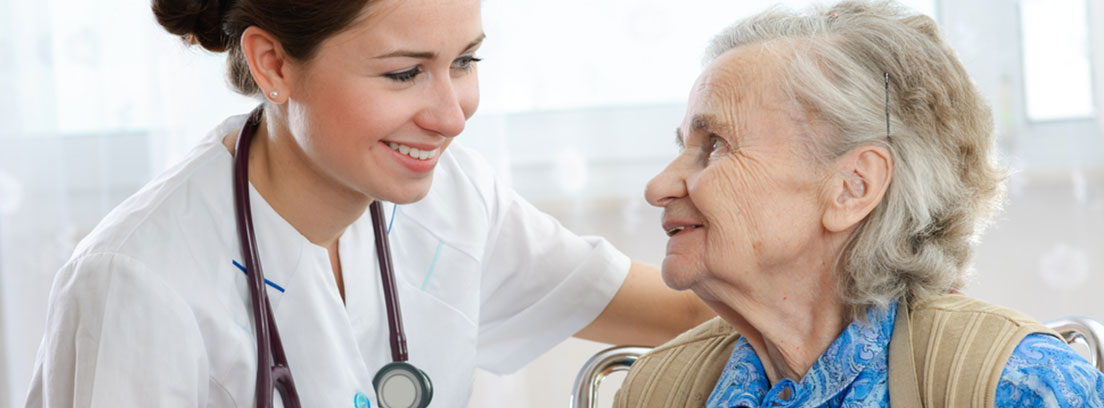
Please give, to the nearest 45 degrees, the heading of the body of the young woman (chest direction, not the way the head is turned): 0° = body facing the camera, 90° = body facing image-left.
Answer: approximately 315°

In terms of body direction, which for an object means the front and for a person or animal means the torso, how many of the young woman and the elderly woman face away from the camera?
0

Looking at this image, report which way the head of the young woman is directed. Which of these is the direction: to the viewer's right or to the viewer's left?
to the viewer's right

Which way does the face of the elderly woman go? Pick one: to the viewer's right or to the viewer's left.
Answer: to the viewer's left
